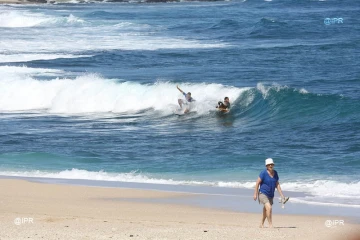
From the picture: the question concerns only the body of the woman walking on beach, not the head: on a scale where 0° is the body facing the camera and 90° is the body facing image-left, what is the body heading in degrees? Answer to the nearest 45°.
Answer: approximately 315°

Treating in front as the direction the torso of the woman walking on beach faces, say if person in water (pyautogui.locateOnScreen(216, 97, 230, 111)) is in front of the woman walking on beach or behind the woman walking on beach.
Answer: behind
